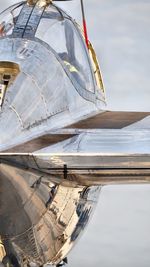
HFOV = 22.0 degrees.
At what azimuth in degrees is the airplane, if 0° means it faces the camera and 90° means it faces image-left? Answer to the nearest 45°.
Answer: approximately 0°
